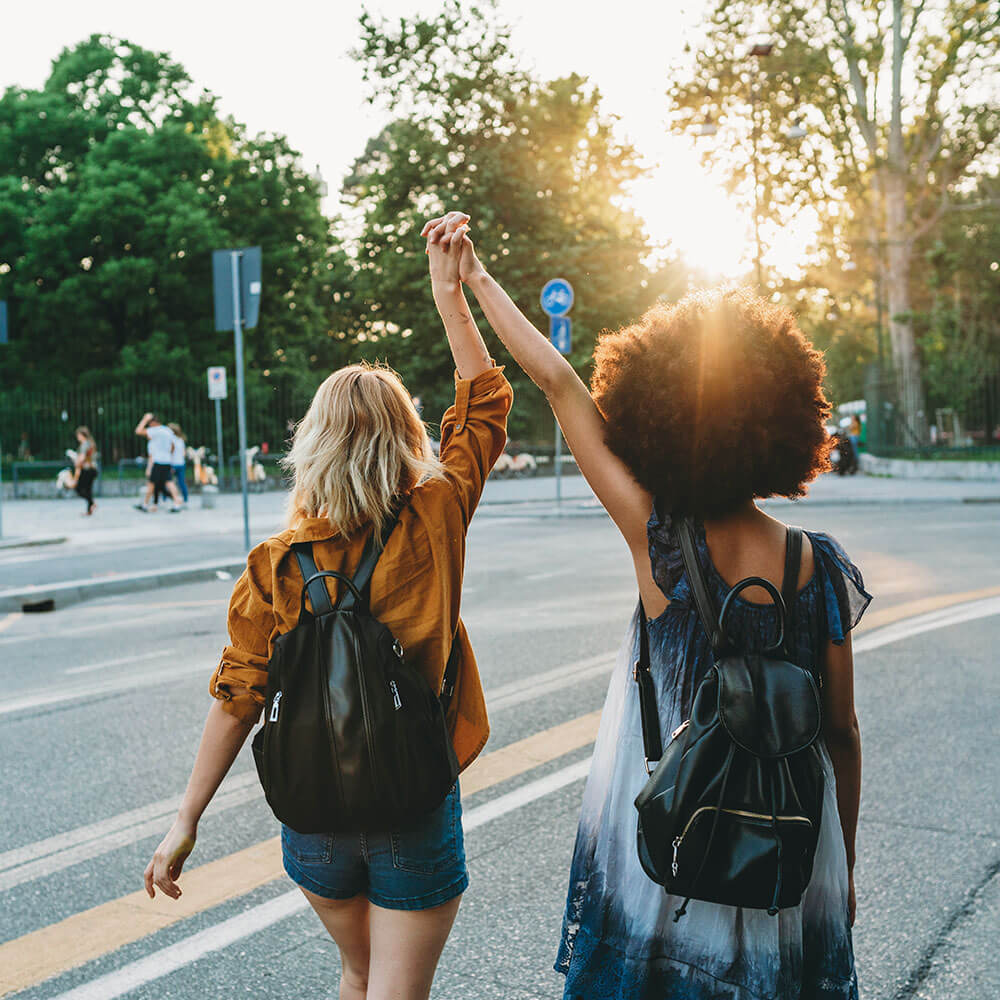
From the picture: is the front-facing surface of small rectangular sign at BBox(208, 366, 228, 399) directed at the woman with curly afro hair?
yes

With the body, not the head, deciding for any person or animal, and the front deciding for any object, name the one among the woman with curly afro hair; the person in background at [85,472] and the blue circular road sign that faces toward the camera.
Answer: the blue circular road sign

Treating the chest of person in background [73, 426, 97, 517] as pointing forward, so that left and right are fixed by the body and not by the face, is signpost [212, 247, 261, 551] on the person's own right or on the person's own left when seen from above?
on the person's own left

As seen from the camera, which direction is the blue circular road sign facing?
toward the camera

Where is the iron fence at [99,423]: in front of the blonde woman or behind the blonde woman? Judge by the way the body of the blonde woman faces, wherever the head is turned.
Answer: in front

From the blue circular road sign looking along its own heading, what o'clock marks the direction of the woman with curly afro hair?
The woman with curly afro hair is roughly at 12 o'clock from the blue circular road sign.

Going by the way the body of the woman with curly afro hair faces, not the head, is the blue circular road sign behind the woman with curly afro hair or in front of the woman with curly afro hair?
in front

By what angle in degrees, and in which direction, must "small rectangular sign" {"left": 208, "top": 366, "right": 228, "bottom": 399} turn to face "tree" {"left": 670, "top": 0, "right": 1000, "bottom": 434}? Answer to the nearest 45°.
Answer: approximately 90° to its left

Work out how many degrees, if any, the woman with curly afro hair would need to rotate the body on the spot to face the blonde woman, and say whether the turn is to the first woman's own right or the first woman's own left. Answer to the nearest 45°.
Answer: approximately 90° to the first woman's own left

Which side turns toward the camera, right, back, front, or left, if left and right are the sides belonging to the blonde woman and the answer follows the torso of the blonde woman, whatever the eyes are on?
back

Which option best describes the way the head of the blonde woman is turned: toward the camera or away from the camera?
away from the camera

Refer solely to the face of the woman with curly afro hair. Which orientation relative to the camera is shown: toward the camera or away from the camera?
away from the camera

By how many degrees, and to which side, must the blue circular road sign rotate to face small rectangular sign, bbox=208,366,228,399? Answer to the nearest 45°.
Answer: approximately 90° to its right

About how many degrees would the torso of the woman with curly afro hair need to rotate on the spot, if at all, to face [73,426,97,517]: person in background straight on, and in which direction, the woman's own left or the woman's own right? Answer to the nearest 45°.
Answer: approximately 45° to the woman's own left

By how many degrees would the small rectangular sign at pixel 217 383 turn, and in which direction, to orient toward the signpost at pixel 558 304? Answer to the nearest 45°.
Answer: approximately 45° to its left

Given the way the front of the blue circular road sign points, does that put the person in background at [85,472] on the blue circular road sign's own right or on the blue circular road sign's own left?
on the blue circular road sign's own right
